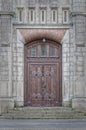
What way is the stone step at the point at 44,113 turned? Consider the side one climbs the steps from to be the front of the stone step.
toward the camera
